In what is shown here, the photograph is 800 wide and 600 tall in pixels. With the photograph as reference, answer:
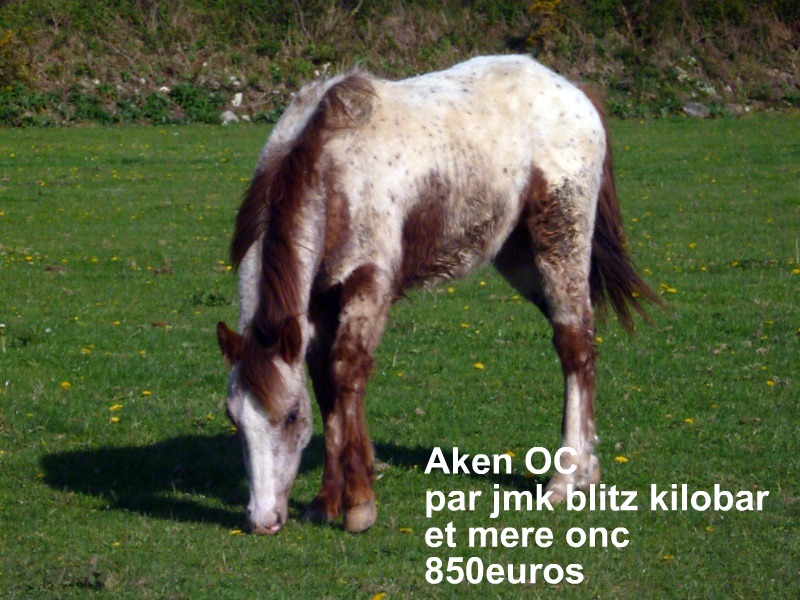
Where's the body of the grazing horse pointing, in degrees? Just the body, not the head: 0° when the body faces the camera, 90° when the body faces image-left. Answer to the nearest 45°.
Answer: approximately 45°
